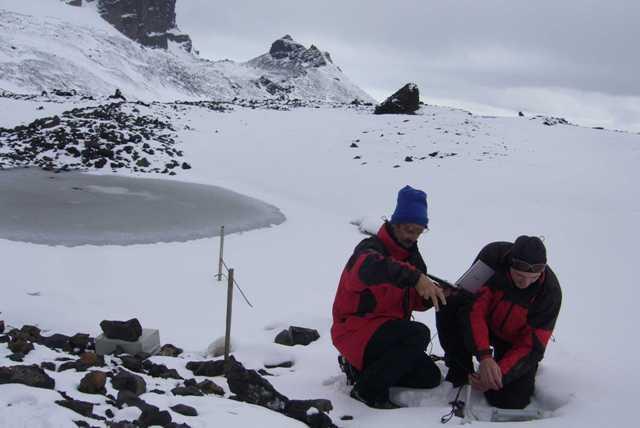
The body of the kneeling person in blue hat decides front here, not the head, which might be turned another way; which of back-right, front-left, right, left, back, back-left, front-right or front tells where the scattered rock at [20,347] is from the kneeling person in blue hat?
back-right

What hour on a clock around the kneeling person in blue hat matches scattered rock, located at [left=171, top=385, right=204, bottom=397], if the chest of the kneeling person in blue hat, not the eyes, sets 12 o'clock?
The scattered rock is roughly at 4 o'clock from the kneeling person in blue hat.

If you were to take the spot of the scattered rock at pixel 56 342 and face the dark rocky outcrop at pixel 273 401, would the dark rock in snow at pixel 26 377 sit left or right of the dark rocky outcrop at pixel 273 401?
right

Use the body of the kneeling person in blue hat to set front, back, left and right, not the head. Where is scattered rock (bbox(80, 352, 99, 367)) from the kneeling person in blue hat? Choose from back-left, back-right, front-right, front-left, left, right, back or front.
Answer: back-right

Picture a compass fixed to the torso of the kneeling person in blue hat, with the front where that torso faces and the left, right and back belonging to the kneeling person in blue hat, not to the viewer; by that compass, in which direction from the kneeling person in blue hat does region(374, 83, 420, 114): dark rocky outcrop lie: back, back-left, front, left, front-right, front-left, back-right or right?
back-left

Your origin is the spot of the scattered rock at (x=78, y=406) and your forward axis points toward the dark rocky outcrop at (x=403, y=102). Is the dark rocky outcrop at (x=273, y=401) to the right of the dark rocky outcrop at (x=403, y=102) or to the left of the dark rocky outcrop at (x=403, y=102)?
right

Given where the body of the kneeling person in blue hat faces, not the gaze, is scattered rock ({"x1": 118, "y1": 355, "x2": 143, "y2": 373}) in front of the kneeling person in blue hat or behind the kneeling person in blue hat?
behind

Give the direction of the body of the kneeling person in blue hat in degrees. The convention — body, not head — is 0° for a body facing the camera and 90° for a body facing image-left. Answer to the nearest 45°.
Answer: approximately 315°

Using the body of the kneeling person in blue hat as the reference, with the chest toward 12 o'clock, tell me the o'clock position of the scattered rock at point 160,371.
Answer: The scattered rock is roughly at 5 o'clock from the kneeling person in blue hat.

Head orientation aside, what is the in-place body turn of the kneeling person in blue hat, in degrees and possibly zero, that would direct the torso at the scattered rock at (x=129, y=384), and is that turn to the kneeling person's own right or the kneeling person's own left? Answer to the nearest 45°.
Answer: approximately 135° to the kneeling person's own right

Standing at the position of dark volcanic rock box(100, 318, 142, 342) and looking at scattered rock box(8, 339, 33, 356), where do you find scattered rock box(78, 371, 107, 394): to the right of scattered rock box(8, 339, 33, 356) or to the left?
left
